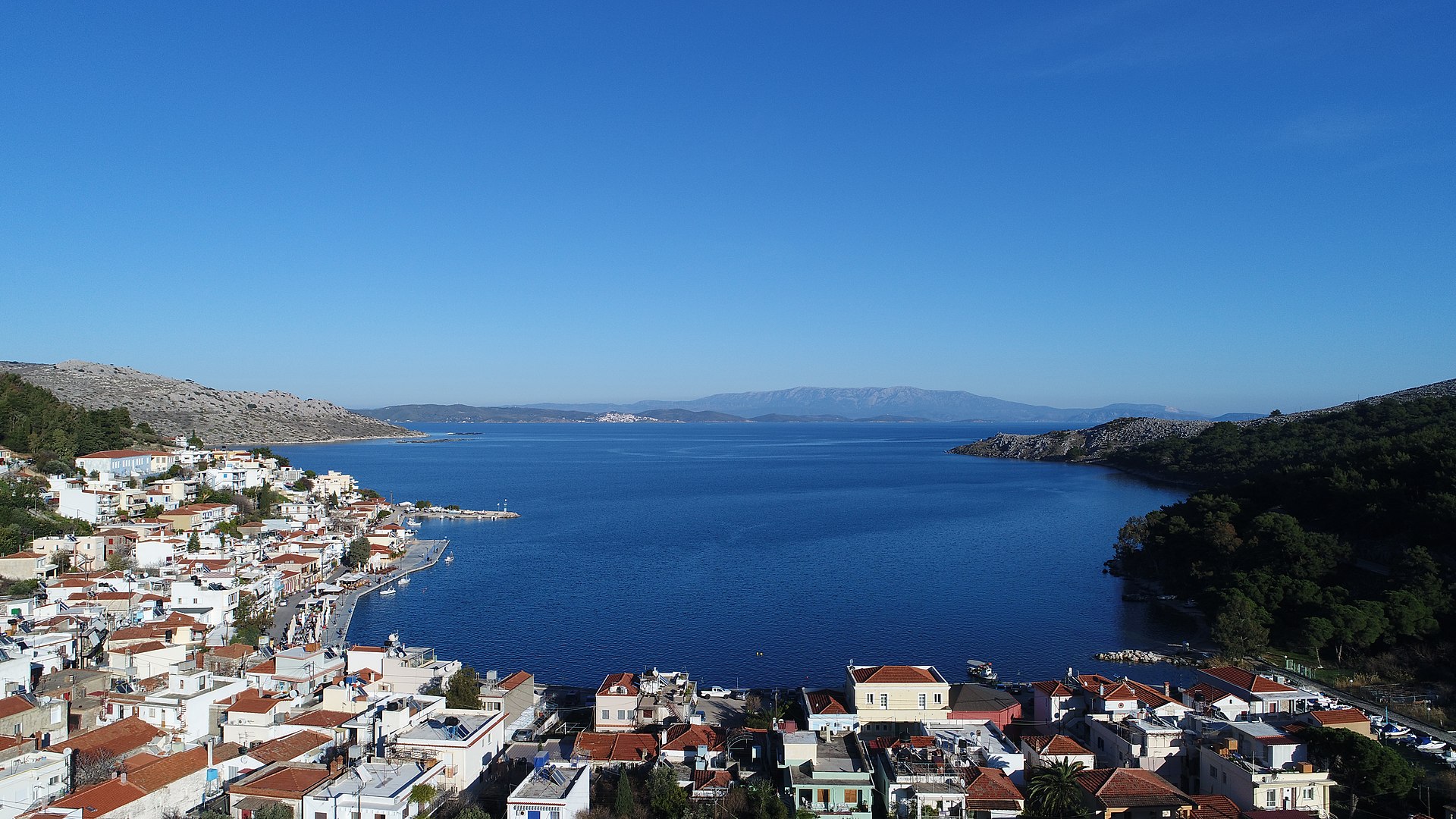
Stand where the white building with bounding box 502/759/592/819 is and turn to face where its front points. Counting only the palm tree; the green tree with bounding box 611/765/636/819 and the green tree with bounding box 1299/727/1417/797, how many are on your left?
3

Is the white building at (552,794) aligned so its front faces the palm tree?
no

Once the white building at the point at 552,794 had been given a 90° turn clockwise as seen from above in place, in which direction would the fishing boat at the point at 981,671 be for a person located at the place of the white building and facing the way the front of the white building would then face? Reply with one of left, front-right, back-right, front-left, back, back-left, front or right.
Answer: back-right

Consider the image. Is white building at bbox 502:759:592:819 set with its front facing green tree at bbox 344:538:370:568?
no

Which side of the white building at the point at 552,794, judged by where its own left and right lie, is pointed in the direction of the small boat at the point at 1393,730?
left

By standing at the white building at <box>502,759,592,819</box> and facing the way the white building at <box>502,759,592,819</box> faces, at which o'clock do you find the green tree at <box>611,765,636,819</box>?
The green tree is roughly at 9 o'clock from the white building.

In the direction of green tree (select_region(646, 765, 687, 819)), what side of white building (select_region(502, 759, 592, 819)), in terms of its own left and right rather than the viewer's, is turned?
left

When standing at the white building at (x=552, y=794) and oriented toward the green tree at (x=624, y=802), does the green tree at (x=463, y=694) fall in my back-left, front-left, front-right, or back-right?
back-left

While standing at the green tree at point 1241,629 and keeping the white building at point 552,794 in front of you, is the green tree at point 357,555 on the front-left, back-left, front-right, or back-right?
front-right

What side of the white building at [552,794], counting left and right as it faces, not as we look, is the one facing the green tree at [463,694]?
back

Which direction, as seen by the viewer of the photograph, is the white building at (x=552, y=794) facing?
facing the viewer

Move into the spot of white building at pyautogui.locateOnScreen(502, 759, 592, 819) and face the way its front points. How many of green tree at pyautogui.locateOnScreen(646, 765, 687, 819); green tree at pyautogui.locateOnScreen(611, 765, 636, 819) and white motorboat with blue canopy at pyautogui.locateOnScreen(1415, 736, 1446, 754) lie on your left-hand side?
3

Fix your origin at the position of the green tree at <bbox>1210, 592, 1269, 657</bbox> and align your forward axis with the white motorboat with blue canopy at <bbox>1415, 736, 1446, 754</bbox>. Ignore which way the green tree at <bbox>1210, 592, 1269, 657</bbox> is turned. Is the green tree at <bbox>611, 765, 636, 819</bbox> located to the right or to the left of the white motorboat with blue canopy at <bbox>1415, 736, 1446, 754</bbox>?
right

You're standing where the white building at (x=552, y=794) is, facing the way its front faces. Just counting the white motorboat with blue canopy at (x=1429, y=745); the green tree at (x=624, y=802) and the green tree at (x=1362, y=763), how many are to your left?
3
